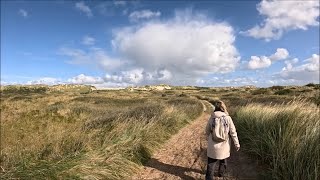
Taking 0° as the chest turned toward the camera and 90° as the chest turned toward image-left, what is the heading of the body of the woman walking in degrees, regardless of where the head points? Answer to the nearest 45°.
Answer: approximately 180°
